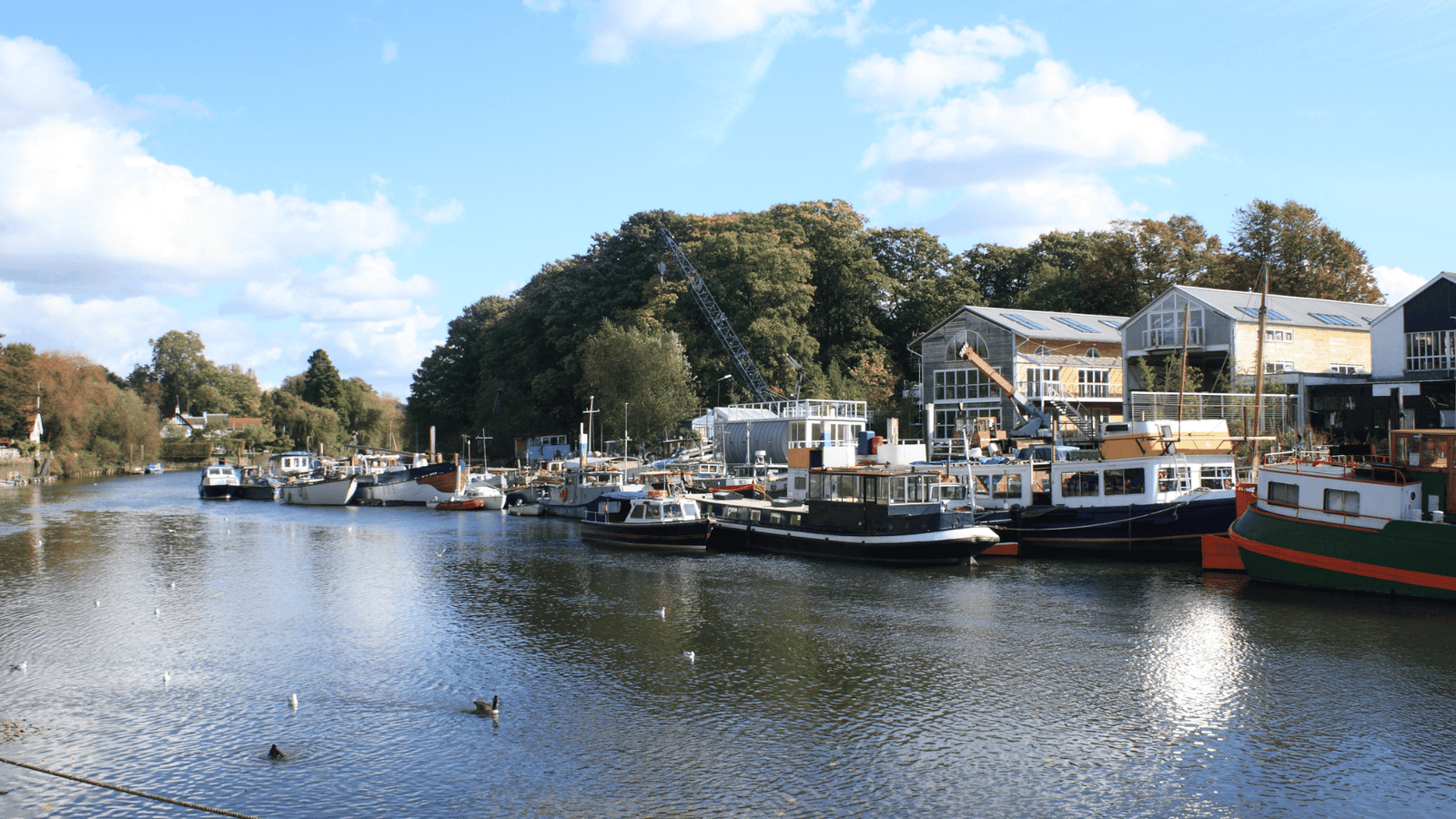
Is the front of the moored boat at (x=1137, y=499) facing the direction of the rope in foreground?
no
